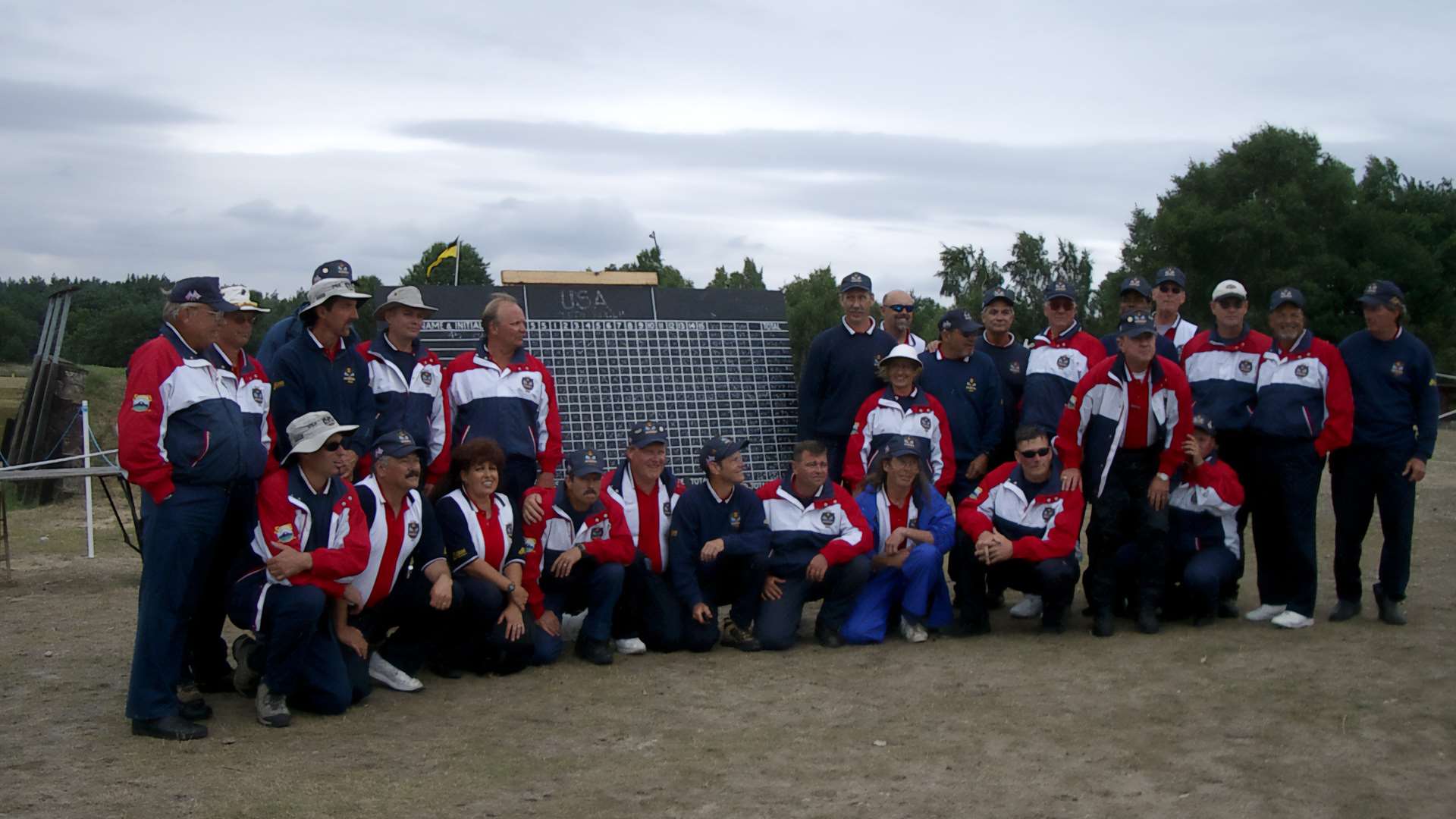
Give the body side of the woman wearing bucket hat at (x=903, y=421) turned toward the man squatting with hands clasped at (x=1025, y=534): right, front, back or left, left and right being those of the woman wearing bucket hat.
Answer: left

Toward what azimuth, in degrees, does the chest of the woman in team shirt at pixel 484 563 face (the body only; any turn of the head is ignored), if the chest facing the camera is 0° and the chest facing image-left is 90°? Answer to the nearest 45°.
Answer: approximately 315°

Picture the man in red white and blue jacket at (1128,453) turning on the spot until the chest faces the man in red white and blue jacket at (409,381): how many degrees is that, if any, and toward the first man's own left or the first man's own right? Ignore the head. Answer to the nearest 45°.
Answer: approximately 45° to the first man's own right

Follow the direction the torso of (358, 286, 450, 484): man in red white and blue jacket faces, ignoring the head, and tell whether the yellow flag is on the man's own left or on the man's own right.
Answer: on the man's own left

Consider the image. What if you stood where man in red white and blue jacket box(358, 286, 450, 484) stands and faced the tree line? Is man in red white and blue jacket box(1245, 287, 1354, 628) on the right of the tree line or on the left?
right

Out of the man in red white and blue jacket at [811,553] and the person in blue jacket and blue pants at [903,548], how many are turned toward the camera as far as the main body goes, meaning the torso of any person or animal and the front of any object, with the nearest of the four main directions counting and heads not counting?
2
